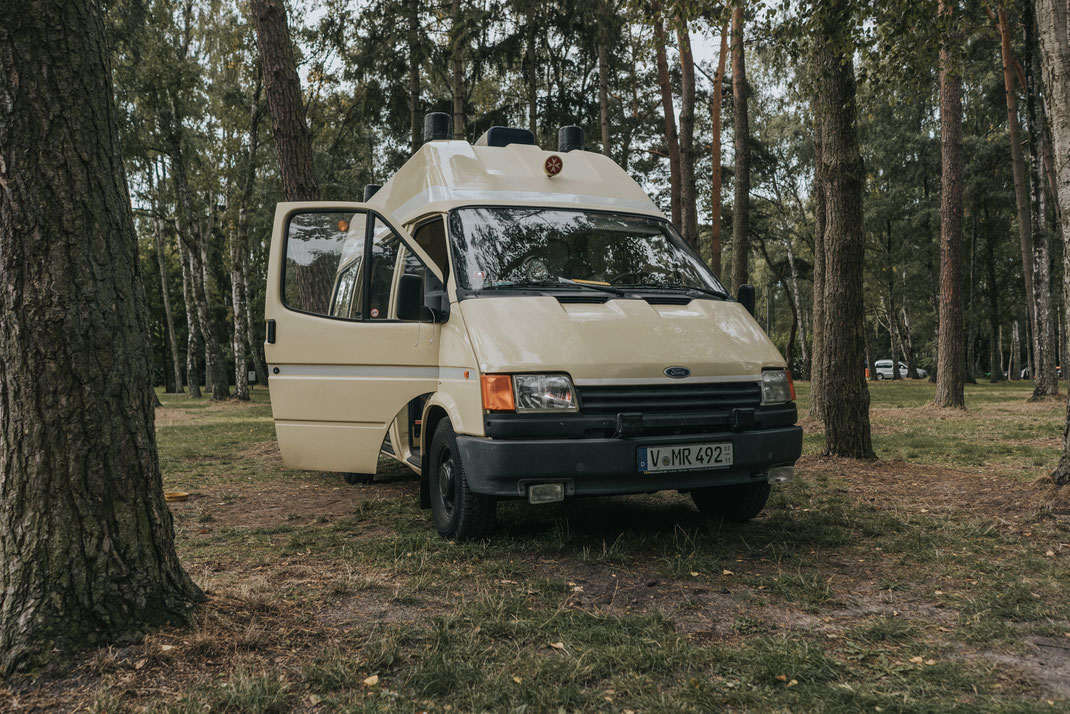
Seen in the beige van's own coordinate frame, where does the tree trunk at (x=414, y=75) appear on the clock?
The tree trunk is roughly at 7 o'clock from the beige van.

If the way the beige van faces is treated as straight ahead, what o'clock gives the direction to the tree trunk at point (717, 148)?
The tree trunk is roughly at 8 o'clock from the beige van.

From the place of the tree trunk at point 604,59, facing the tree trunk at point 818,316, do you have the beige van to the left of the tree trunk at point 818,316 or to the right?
right

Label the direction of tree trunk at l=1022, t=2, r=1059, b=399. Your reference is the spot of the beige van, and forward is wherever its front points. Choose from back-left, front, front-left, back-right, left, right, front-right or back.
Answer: left

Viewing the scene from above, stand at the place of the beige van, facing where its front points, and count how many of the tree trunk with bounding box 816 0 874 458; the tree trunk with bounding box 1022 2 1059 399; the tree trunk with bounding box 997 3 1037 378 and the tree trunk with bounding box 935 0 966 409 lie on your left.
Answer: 4

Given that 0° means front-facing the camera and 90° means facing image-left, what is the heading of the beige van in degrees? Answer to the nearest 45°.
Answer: approximately 315°

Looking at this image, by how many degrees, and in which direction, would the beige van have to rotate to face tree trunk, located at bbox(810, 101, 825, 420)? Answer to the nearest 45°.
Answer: approximately 90° to its left

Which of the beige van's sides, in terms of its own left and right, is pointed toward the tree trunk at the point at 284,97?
back

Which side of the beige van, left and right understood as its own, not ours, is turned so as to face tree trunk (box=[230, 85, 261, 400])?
back

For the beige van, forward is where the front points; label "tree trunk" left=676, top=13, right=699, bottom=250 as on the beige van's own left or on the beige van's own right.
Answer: on the beige van's own left

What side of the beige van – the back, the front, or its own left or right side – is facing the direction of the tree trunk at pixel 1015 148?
left
